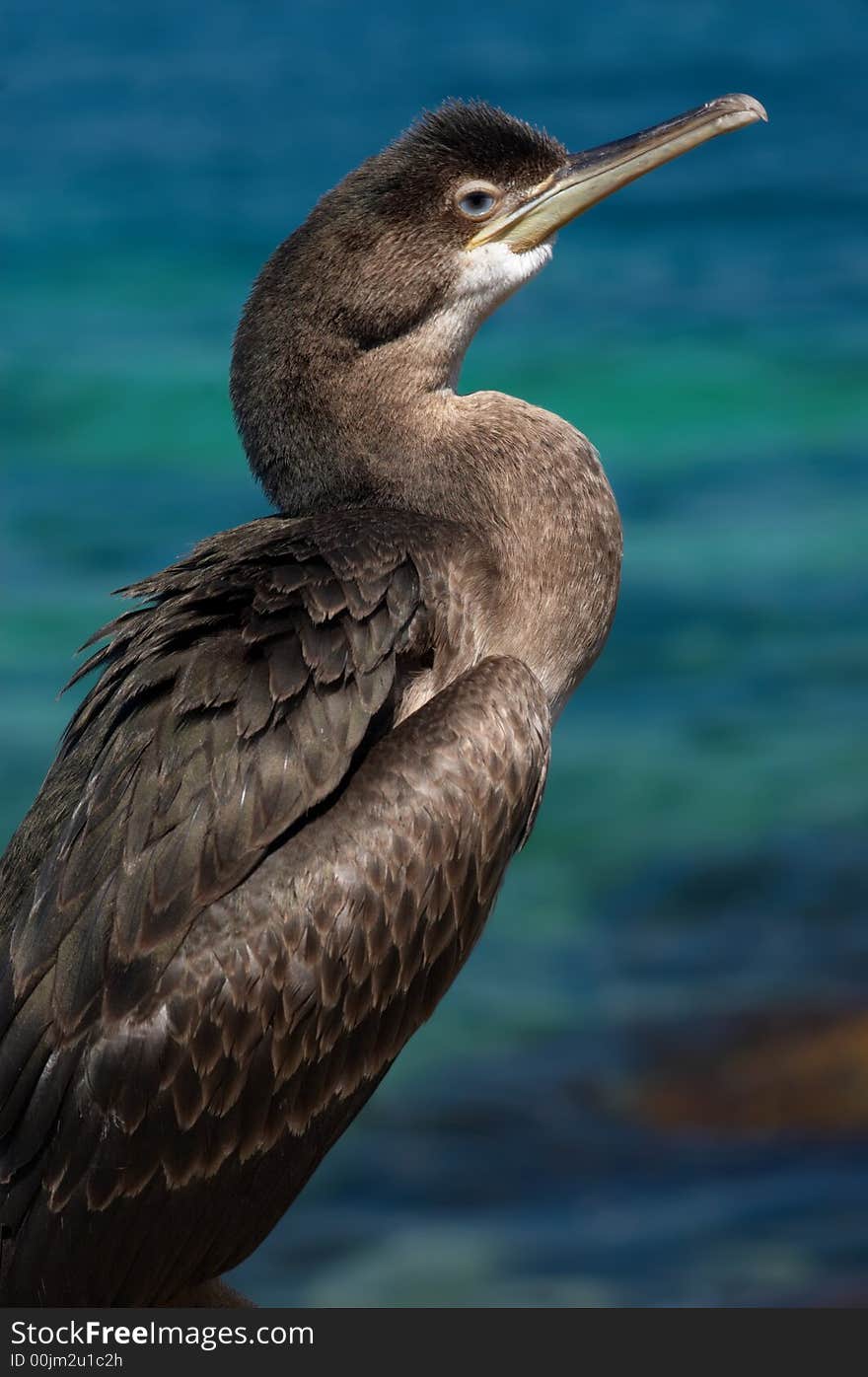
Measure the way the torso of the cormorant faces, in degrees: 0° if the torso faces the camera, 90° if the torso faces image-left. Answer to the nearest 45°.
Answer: approximately 270°
